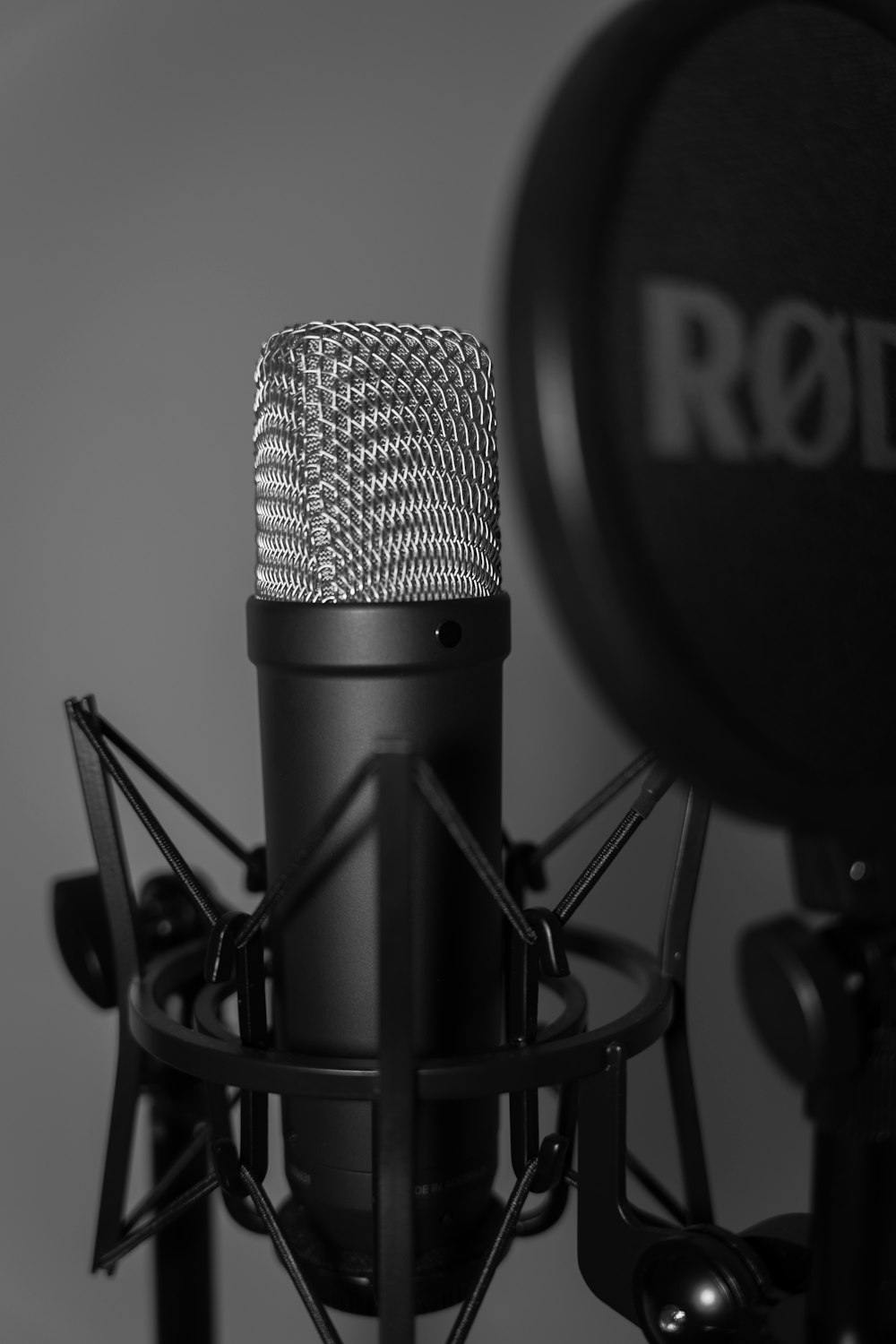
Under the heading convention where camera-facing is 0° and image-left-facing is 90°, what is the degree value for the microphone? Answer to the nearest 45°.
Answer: approximately 315°
